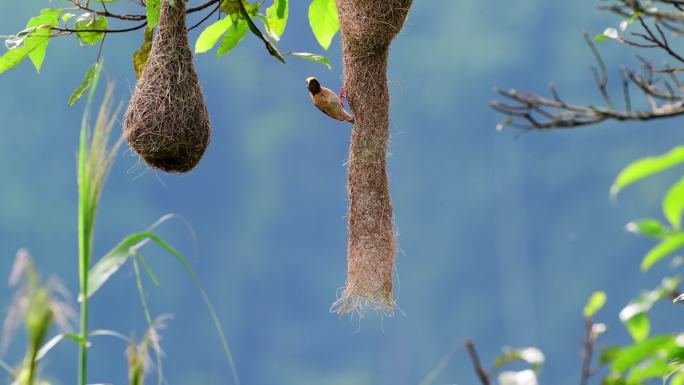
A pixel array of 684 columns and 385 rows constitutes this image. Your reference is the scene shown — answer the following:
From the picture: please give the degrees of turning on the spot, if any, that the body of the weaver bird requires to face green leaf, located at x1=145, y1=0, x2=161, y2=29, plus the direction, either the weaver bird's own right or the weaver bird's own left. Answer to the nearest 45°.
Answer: approximately 45° to the weaver bird's own left

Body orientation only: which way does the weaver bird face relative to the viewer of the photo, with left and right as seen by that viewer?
facing to the left of the viewer

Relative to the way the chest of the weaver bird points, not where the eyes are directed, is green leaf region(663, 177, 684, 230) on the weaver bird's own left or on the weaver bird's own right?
on the weaver bird's own left

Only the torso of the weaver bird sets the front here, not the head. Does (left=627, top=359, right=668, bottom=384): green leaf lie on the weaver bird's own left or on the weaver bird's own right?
on the weaver bird's own left

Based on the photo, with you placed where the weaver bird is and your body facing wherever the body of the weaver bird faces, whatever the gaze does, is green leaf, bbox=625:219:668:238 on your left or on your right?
on your left
